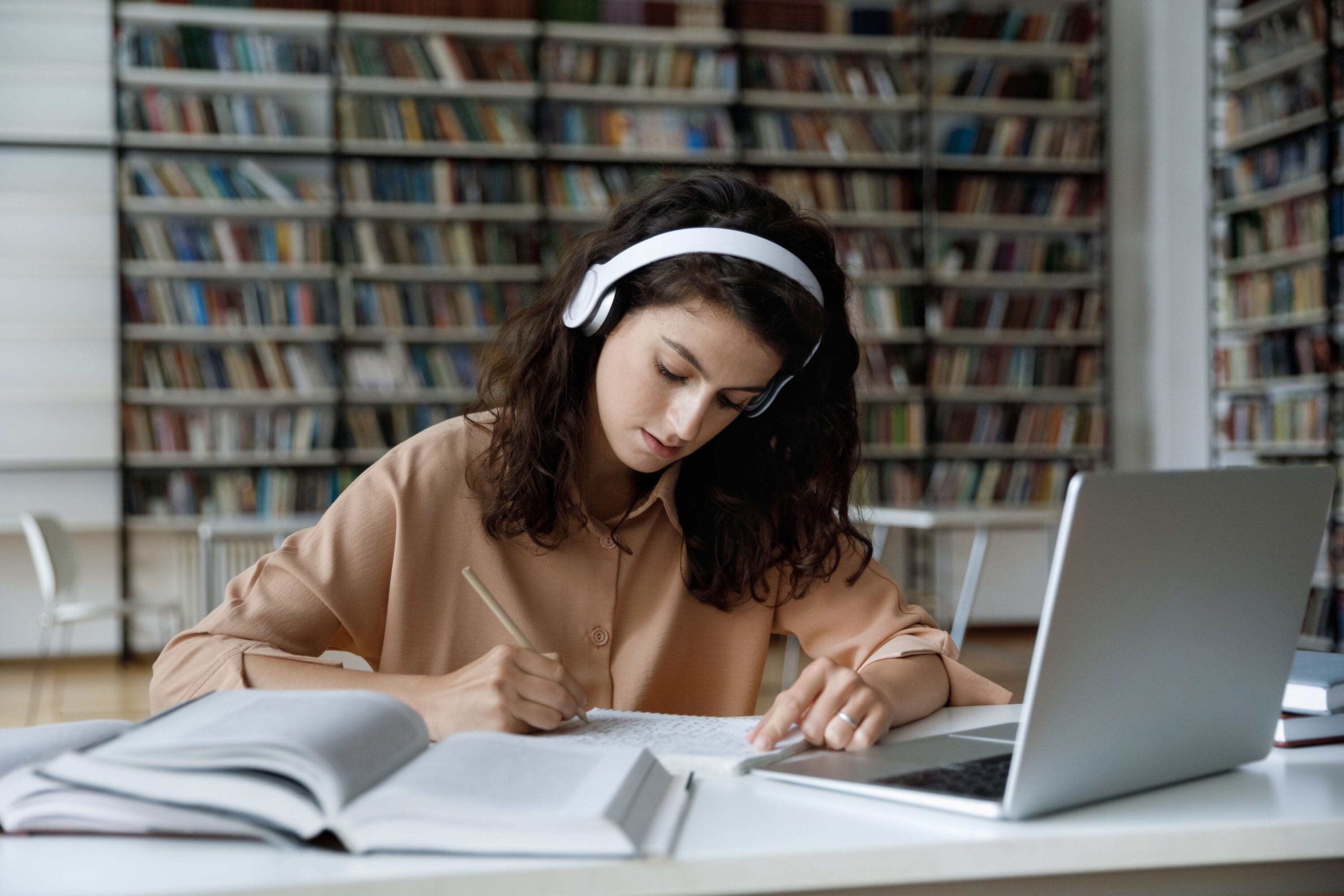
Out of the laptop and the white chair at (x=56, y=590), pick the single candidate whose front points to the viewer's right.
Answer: the white chair

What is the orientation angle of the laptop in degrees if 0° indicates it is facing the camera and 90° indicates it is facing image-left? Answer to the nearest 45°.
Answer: approximately 135°

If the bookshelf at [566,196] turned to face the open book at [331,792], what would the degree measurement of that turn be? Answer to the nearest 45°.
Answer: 0° — it already faces it

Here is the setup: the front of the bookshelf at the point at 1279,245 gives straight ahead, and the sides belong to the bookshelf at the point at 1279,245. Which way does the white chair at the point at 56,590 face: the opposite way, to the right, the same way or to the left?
the opposite way

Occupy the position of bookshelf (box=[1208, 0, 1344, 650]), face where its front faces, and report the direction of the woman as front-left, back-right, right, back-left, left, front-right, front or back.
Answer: front-left

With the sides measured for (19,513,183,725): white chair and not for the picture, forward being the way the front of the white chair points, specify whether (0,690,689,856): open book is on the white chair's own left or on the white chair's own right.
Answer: on the white chair's own right

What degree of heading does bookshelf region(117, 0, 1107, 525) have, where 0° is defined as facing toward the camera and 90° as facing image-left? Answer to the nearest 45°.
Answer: approximately 0°

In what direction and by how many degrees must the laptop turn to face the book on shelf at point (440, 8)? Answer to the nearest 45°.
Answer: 0° — it already faces it

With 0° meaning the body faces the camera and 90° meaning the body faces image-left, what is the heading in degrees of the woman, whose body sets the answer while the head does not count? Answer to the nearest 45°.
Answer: approximately 0°

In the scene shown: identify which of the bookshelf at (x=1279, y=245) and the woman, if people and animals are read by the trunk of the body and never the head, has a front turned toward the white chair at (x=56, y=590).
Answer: the bookshelf

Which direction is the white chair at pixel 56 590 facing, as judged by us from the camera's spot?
facing to the right of the viewer

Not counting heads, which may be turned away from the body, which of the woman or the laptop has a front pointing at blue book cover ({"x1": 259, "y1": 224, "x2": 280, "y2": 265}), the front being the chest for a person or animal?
the laptop
